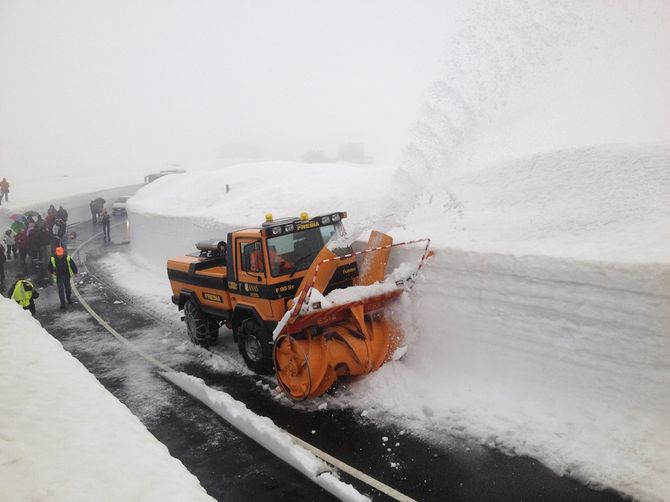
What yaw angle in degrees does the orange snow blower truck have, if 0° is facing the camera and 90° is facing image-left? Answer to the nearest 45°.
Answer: approximately 315°

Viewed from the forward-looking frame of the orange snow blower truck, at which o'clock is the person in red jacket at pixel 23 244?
The person in red jacket is roughly at 6 o'clock from the orange snow blower truck.

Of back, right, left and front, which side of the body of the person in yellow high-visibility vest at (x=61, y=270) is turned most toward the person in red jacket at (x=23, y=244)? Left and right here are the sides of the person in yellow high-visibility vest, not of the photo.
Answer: back

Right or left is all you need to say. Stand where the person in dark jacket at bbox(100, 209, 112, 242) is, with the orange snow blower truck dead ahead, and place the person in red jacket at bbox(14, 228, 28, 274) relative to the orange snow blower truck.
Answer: right

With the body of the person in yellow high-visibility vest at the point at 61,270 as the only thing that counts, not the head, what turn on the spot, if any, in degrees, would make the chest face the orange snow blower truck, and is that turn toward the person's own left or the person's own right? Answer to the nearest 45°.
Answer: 0° — they already face it

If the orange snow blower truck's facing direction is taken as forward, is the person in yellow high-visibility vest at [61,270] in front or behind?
behind
